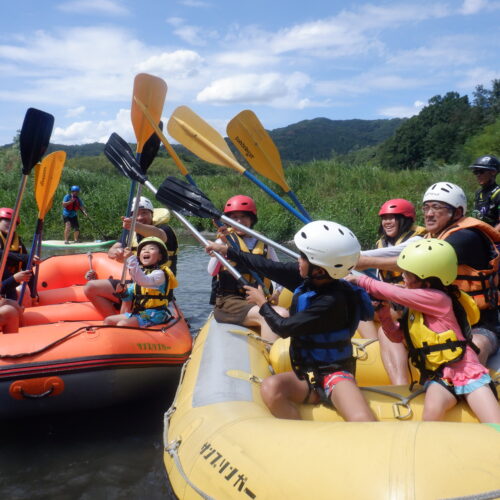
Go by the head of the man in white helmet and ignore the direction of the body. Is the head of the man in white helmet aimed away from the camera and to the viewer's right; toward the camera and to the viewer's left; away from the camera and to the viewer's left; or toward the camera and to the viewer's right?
toward the camera and to the viewer's left

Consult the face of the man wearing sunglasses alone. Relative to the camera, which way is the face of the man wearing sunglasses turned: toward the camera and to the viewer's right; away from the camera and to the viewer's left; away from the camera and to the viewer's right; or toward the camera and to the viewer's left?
toward the camera and to the viewer's left

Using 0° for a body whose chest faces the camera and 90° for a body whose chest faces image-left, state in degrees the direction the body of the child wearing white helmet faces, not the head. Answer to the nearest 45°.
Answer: approximately 90°

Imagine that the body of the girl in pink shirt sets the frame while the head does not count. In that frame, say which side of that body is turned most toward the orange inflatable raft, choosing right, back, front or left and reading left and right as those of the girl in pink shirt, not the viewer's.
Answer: front

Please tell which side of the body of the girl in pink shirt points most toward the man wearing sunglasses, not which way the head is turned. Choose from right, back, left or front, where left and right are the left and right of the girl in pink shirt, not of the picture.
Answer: right

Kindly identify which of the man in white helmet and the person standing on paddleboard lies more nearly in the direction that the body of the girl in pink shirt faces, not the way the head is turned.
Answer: the person standing on paddleboard

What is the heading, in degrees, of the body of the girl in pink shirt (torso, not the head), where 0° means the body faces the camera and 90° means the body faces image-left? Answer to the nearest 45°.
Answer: approximately 90°

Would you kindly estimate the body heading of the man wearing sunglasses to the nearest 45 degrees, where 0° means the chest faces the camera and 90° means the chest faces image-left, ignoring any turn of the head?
approximately 45°
